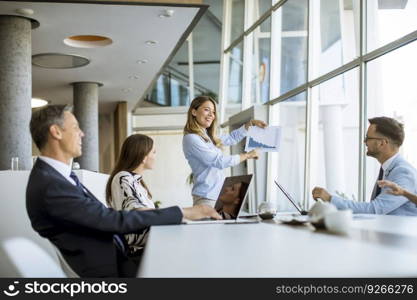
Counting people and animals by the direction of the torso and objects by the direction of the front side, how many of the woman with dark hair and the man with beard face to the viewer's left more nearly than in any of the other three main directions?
1

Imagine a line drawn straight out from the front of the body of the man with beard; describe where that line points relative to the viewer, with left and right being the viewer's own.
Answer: facing to the left of the viewer

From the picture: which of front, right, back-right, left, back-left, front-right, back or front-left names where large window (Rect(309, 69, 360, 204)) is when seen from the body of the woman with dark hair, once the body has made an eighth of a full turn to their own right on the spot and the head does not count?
left

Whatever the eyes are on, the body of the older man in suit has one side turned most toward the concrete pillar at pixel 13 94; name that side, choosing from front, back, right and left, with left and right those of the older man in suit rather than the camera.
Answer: left

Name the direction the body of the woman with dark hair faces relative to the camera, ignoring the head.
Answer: to the viewer's right

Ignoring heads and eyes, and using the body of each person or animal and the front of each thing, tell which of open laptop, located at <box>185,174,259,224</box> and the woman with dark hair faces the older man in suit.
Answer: the open laptop

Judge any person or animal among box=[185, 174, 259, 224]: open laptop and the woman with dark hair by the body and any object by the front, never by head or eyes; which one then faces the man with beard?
the woman with dark hair

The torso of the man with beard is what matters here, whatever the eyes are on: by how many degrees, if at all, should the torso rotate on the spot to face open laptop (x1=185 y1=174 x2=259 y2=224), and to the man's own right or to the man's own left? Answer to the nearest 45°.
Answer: approximately 45° to the man's own left

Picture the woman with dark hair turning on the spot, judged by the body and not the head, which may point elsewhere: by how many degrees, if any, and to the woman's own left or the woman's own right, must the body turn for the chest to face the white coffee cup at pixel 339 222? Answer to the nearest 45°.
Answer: approximately 45° to the woman's own right

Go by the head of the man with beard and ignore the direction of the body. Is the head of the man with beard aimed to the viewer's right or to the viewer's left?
to the viewer's left

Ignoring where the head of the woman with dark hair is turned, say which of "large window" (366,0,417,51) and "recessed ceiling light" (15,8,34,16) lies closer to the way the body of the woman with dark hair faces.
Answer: the large window

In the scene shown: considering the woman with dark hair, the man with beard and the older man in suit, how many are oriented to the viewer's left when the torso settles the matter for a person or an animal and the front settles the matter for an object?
1

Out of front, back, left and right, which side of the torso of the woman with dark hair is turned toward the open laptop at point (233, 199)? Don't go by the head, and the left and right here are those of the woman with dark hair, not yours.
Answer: front

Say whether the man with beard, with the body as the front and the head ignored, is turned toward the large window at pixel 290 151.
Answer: no

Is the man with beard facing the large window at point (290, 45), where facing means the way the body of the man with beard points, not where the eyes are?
no

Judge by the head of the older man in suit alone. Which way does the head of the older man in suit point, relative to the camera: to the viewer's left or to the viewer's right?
to the viewer's right

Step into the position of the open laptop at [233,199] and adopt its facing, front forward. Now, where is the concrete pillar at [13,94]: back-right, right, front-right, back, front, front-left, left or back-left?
right

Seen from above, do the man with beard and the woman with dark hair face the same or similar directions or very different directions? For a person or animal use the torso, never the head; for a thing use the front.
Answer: very different directions

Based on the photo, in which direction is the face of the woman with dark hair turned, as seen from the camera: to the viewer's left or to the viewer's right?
to the viewer's right
